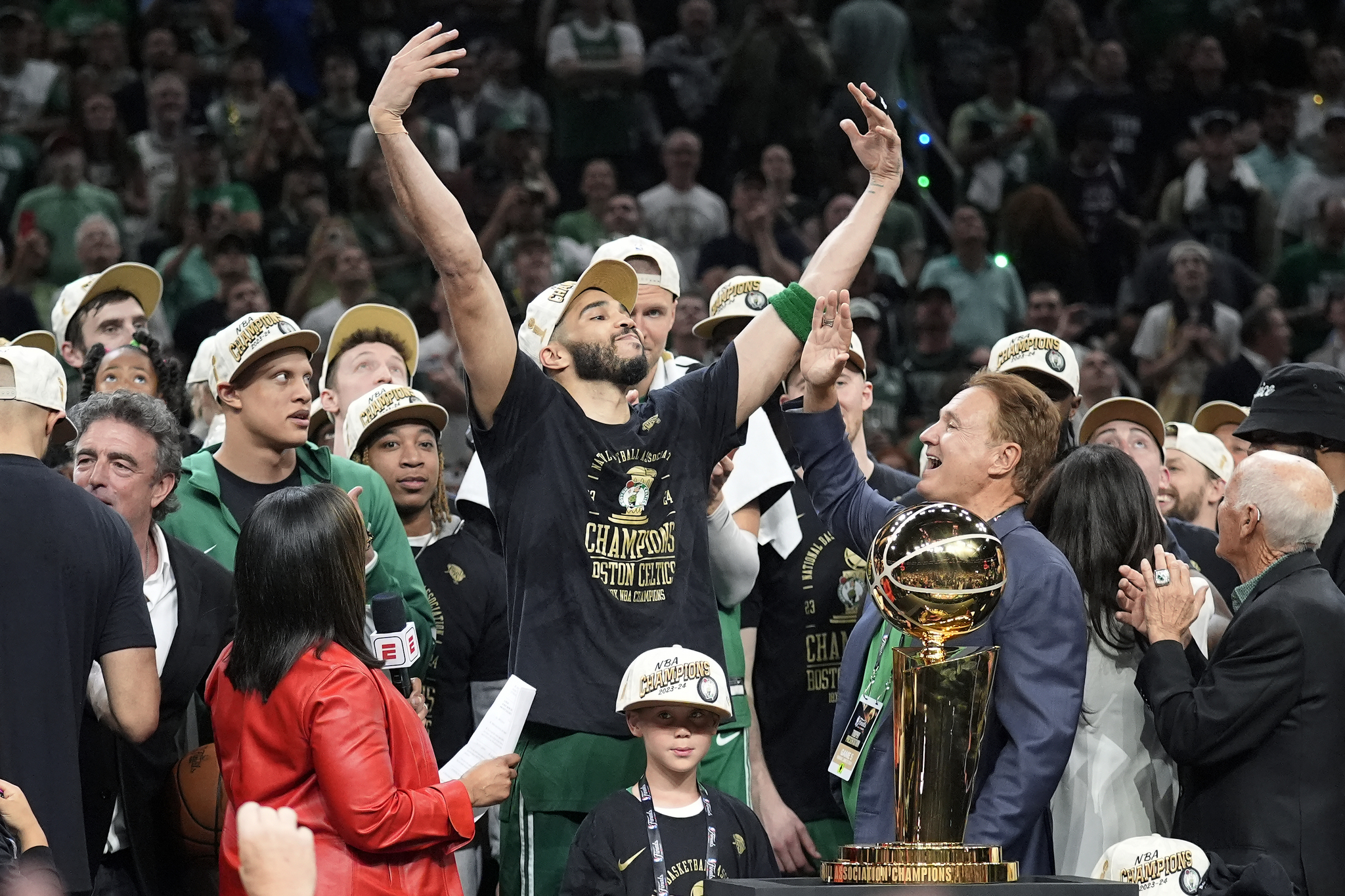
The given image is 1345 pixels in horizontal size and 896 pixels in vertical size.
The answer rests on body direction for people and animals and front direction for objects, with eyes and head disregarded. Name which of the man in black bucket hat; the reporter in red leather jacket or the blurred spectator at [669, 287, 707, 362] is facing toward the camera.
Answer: the blurred spectator

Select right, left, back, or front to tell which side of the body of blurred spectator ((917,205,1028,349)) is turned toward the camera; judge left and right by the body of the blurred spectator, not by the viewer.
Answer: front

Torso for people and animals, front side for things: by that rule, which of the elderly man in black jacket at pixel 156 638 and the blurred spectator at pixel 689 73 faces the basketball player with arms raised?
the blurred spectator

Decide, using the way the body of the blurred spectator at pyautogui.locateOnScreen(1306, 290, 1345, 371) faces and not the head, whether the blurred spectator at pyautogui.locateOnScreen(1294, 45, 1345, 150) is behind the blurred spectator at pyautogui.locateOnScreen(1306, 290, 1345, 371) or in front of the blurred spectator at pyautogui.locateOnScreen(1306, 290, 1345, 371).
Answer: behind

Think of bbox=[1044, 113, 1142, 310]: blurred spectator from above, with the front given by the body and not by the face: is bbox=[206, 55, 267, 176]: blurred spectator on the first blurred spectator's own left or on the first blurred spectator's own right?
on the first blurred spectator's own right

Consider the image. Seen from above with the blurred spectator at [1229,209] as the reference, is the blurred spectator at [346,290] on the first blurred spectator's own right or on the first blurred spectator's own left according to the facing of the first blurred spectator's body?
on the first blurred spectator's own right

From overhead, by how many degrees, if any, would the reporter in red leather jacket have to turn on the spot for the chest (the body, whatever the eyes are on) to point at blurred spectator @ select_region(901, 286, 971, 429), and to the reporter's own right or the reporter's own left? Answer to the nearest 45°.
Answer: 0° — they already face them

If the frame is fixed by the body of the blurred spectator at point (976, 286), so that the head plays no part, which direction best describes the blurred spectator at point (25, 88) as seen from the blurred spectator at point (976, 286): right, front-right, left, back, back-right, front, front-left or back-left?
right

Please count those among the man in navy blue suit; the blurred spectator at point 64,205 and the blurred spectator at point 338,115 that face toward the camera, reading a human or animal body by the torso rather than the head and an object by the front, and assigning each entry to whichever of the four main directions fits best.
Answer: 2

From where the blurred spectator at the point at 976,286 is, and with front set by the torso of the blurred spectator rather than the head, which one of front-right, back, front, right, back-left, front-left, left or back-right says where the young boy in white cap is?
front

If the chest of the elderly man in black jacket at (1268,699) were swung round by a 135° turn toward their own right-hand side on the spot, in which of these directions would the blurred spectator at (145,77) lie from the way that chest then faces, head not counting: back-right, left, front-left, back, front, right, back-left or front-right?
back-left

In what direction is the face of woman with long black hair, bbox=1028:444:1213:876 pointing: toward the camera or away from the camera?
away from the camera

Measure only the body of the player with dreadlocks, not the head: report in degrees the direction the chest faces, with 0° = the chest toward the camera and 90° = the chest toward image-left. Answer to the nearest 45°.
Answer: approximately 0°

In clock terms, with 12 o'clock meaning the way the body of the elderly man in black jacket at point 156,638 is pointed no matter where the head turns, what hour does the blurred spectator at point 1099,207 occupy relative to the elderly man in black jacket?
The blurred spectator is roughly at 6 o'clock from the elderly man in black jacket.

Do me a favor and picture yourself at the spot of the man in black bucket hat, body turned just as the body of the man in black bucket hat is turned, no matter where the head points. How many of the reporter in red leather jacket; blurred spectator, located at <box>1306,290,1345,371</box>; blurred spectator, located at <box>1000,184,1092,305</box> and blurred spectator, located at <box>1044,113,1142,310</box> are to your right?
3

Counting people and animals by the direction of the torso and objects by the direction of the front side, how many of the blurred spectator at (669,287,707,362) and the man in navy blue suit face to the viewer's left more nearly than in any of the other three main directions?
1

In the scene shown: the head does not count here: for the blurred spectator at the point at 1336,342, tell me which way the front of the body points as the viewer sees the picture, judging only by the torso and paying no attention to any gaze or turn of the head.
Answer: toward the camera

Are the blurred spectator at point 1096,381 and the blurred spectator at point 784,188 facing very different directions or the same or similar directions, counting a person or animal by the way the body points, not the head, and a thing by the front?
same or similar directions

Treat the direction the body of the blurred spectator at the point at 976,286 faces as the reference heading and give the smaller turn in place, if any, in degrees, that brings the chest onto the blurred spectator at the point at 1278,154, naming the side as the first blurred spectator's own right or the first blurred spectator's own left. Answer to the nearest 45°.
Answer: approximately 135° to the first blurred spectator's own left

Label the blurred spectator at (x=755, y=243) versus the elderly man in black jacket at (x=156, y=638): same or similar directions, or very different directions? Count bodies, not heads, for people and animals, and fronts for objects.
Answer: same or similar directions

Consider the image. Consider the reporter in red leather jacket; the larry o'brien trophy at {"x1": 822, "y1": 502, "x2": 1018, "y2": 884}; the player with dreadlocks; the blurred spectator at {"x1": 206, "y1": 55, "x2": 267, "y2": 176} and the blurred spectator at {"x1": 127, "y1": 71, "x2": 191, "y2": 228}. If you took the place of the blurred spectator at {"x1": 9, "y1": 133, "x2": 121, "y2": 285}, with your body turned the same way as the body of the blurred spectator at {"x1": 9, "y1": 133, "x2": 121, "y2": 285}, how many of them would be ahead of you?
3

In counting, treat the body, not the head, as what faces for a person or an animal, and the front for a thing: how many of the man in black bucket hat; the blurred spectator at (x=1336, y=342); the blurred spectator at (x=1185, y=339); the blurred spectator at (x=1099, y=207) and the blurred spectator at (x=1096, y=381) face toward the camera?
4
